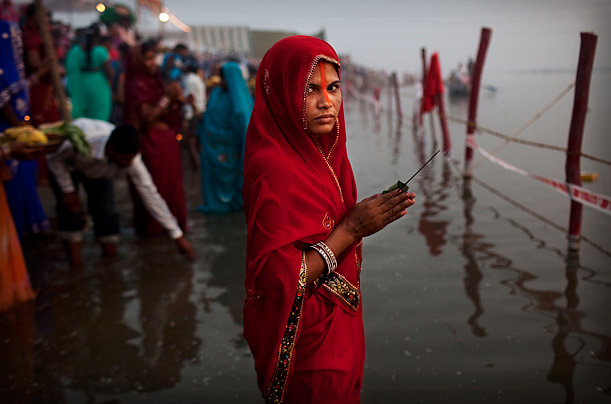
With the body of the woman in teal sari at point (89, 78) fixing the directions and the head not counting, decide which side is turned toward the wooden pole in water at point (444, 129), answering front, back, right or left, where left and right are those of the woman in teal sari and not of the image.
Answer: right

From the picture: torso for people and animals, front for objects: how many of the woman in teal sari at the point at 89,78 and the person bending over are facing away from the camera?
1

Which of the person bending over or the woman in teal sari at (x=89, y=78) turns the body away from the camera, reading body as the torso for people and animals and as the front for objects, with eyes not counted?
the woman in teal sari

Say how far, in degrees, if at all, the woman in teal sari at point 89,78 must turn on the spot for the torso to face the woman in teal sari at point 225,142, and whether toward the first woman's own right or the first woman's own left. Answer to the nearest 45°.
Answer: approximately 135° to the first woman's own right

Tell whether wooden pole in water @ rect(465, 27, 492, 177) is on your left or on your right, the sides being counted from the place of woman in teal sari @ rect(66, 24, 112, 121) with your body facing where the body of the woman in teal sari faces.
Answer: on your right

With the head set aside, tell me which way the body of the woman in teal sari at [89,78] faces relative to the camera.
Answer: away from the camera

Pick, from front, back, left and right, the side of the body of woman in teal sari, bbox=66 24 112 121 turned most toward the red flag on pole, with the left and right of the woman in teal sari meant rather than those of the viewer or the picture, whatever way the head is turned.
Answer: right

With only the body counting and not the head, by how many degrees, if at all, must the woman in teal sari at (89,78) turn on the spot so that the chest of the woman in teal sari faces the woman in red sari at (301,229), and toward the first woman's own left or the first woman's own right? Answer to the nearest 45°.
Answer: approximately 180°

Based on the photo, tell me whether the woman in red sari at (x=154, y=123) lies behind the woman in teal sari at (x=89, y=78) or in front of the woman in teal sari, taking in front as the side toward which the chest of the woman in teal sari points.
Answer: behind
